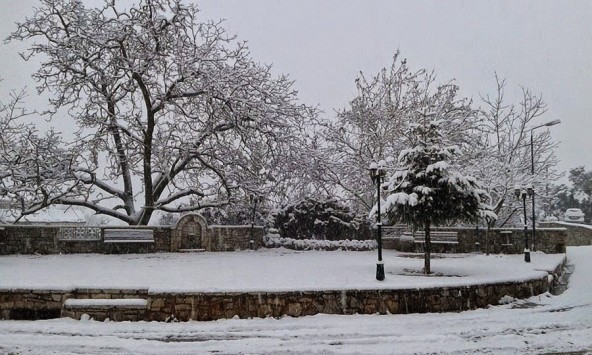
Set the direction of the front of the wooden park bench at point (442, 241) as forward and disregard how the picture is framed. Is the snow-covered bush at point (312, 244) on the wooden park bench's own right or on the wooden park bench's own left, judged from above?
on the wooden park bench's own right

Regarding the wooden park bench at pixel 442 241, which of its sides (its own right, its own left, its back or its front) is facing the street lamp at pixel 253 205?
right

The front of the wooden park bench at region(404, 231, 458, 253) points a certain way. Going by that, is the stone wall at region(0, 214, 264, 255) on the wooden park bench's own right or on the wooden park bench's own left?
on the wooden park bench's own right

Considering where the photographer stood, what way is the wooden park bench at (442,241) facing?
facing the viewer

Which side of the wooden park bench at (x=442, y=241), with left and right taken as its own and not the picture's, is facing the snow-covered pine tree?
front

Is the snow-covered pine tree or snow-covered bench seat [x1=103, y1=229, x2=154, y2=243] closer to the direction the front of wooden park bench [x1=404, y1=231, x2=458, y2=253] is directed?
the snow-covered pine tree

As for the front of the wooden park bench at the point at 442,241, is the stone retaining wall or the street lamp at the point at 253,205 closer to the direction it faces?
the stone retaining wall

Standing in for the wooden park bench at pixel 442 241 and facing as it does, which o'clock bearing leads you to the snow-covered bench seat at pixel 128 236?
The snow-covered bench seat is roughly at 2 o'clock from the wooden park bench.

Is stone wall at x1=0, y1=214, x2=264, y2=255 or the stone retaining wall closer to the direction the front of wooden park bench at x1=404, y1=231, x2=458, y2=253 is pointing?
the stone retaining wall
